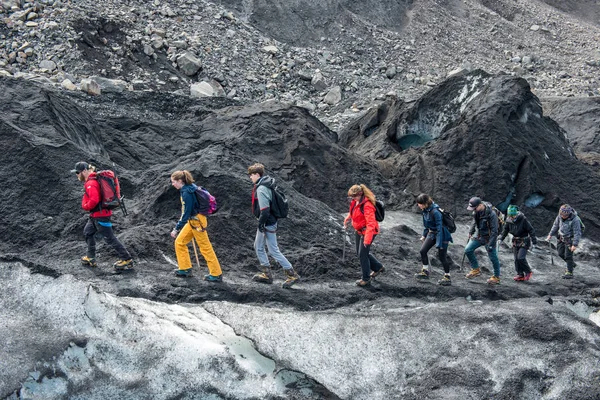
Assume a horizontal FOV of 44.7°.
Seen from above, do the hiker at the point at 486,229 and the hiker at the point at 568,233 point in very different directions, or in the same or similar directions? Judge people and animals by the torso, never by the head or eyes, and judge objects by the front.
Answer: same or similar directions

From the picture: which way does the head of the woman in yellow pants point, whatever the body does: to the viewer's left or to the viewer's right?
to the viewer's left

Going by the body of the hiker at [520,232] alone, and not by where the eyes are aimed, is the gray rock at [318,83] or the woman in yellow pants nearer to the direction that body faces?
the woman in yellow pants

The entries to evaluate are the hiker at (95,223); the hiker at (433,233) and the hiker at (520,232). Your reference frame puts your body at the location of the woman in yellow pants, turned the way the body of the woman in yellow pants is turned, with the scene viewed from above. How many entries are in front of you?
1

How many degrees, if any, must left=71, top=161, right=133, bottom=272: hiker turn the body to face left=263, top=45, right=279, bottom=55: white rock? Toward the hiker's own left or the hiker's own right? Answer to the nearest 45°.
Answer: approximately 90° to the hiker's own right

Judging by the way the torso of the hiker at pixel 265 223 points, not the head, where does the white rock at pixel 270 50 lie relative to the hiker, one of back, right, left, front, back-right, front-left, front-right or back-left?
right

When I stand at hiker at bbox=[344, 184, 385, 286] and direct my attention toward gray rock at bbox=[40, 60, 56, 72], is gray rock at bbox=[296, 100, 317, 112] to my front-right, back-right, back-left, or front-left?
front-right

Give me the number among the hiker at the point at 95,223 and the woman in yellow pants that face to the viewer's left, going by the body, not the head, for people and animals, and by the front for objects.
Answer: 2

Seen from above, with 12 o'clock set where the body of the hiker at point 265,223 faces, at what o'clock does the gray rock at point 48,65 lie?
The gray rock is roughly at 2 o'clock from the hiker.

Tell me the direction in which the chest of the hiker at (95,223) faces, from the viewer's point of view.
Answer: to the viewer's left

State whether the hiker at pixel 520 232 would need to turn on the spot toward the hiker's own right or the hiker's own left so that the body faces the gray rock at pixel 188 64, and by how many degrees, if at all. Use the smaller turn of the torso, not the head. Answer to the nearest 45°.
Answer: approximately 90° to the hiker's own right

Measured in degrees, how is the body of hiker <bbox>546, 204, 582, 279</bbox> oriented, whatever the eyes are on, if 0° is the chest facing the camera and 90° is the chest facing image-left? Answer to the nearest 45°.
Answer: approximately 45°

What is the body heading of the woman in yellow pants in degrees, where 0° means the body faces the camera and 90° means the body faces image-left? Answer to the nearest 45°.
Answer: approximately 90°

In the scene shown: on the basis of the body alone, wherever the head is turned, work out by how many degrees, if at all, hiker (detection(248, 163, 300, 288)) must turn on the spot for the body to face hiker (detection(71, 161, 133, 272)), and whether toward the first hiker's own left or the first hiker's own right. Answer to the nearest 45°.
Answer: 0° — they already face them

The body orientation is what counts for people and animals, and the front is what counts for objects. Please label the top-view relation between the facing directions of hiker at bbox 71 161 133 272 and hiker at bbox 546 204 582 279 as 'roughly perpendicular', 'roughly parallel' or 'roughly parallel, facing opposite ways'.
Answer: roughly parallel
